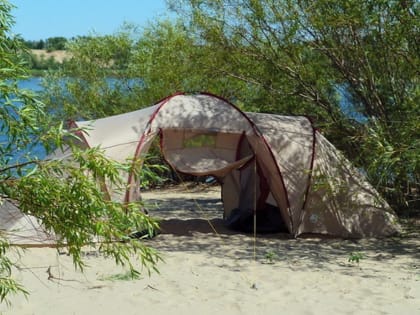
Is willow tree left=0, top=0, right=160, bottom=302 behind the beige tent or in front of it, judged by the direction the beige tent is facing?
in front

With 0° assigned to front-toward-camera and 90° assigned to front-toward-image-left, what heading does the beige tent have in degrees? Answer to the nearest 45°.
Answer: approximately 45°
